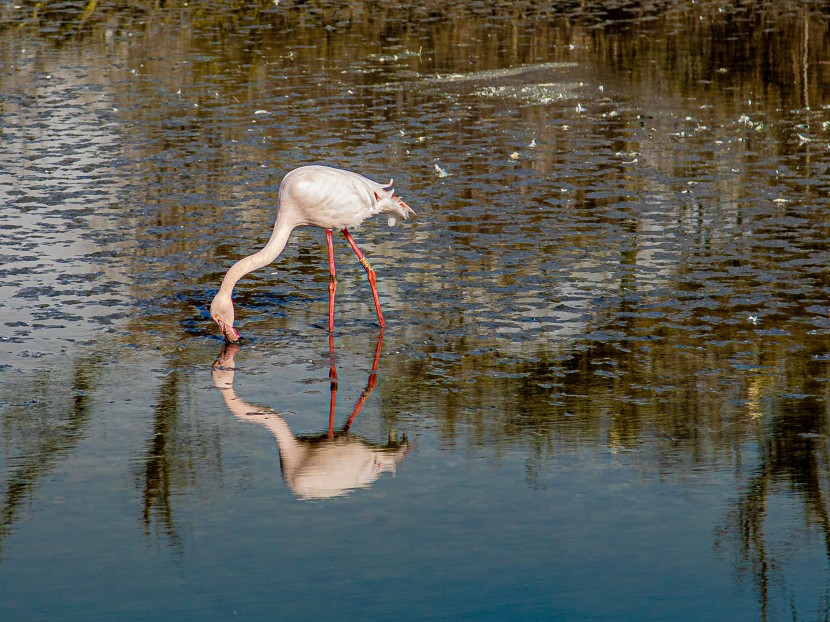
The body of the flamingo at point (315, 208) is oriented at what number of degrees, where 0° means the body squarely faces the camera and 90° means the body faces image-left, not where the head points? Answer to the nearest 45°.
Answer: approximately 90°
